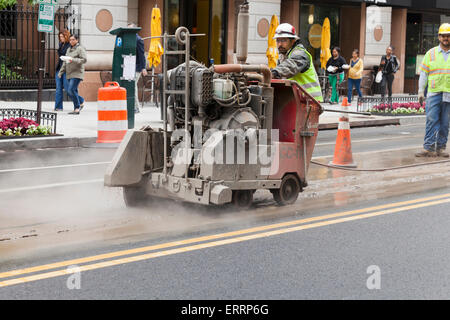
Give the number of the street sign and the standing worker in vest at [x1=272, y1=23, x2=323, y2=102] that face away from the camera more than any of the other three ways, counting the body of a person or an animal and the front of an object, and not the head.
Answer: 0

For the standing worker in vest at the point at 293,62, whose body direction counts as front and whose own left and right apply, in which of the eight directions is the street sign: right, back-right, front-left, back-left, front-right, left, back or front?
right

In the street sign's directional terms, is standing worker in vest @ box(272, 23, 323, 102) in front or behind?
in front

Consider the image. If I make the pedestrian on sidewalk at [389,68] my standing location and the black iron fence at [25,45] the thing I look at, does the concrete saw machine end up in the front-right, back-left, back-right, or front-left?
front-left

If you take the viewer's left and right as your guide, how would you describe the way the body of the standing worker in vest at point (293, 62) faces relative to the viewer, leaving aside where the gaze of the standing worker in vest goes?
facing the viewer and to the left of the viewer

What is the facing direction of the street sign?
toward the camera

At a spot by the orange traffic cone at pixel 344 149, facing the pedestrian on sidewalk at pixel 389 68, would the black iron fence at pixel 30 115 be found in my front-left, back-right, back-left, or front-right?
front-left

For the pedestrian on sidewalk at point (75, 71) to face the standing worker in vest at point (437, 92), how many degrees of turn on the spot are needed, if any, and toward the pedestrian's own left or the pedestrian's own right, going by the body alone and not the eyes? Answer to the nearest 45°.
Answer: approximately 90° to the pedestrian's own left

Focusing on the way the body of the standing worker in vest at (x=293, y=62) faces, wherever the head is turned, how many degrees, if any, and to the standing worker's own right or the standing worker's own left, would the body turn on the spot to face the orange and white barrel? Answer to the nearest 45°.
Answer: approximately 90° to the standing worker's own right

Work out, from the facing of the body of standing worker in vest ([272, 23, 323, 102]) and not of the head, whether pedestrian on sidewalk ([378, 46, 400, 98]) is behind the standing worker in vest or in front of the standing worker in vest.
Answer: behind

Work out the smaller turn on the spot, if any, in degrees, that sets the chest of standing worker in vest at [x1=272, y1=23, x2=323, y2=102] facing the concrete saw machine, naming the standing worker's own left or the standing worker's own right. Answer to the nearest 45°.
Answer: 0° — they already face it

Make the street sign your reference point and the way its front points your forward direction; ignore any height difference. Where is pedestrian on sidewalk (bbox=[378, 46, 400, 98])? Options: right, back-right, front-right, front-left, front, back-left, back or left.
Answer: back-left

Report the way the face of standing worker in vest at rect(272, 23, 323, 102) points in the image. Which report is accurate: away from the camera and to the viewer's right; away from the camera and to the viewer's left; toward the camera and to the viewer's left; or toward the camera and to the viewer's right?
toward the camera and to the viewer's left

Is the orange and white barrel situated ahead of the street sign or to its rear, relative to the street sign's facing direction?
ahead
